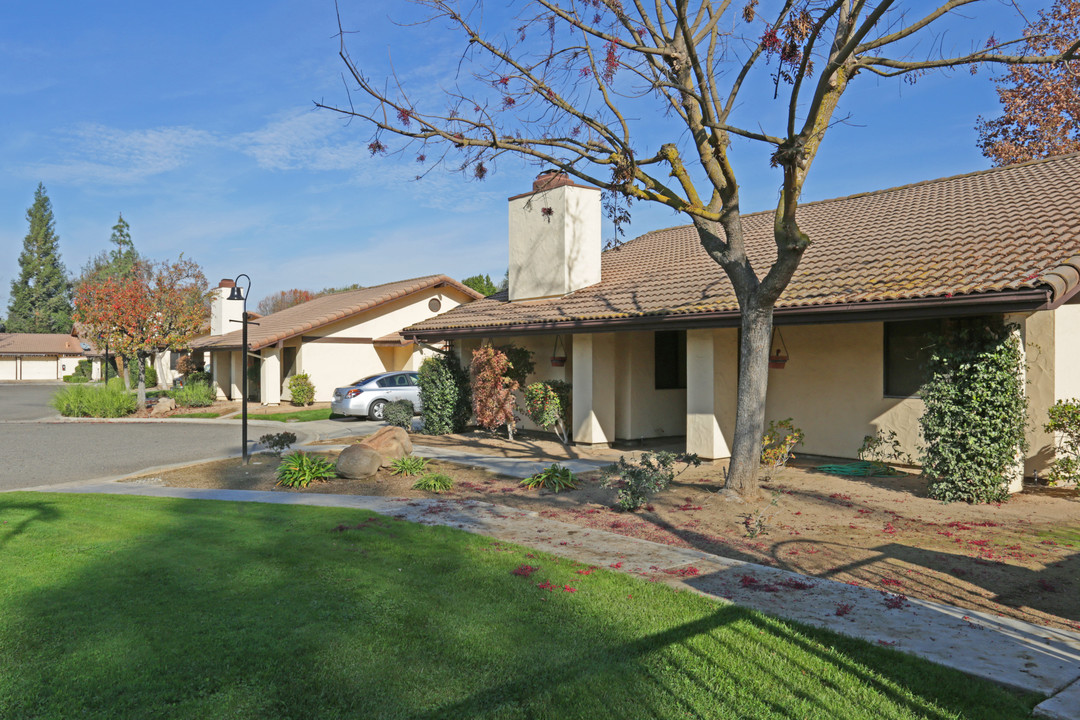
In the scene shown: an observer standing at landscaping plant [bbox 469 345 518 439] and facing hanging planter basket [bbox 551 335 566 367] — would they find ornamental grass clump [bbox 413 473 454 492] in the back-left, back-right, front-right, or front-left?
back-right

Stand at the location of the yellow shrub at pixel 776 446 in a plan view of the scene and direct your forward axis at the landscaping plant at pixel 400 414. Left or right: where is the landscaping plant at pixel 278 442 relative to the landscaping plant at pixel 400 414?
left

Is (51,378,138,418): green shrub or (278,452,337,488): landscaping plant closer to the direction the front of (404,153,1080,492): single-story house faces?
the landscaping plant

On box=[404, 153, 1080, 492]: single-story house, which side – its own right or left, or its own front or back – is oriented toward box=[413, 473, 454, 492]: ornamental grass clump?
front

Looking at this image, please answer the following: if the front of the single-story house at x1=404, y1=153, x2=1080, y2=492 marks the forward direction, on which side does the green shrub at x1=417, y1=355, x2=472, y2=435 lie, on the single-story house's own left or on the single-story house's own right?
on the single-story house's own right

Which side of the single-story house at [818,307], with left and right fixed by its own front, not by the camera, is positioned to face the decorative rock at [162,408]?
right

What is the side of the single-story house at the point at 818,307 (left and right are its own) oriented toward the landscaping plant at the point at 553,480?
front

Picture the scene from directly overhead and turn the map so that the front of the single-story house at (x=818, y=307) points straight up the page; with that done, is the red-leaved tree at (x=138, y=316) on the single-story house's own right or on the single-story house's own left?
on the single-story house's own right

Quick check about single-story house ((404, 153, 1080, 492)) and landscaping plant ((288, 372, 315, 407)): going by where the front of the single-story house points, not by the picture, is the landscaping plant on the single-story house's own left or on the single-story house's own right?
on the single-story house's own right

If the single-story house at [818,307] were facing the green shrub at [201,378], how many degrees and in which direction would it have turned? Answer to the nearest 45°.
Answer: approximately 90° to its right

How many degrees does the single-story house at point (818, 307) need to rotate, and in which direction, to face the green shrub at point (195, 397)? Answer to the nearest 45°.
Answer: approximately 90° to its right
